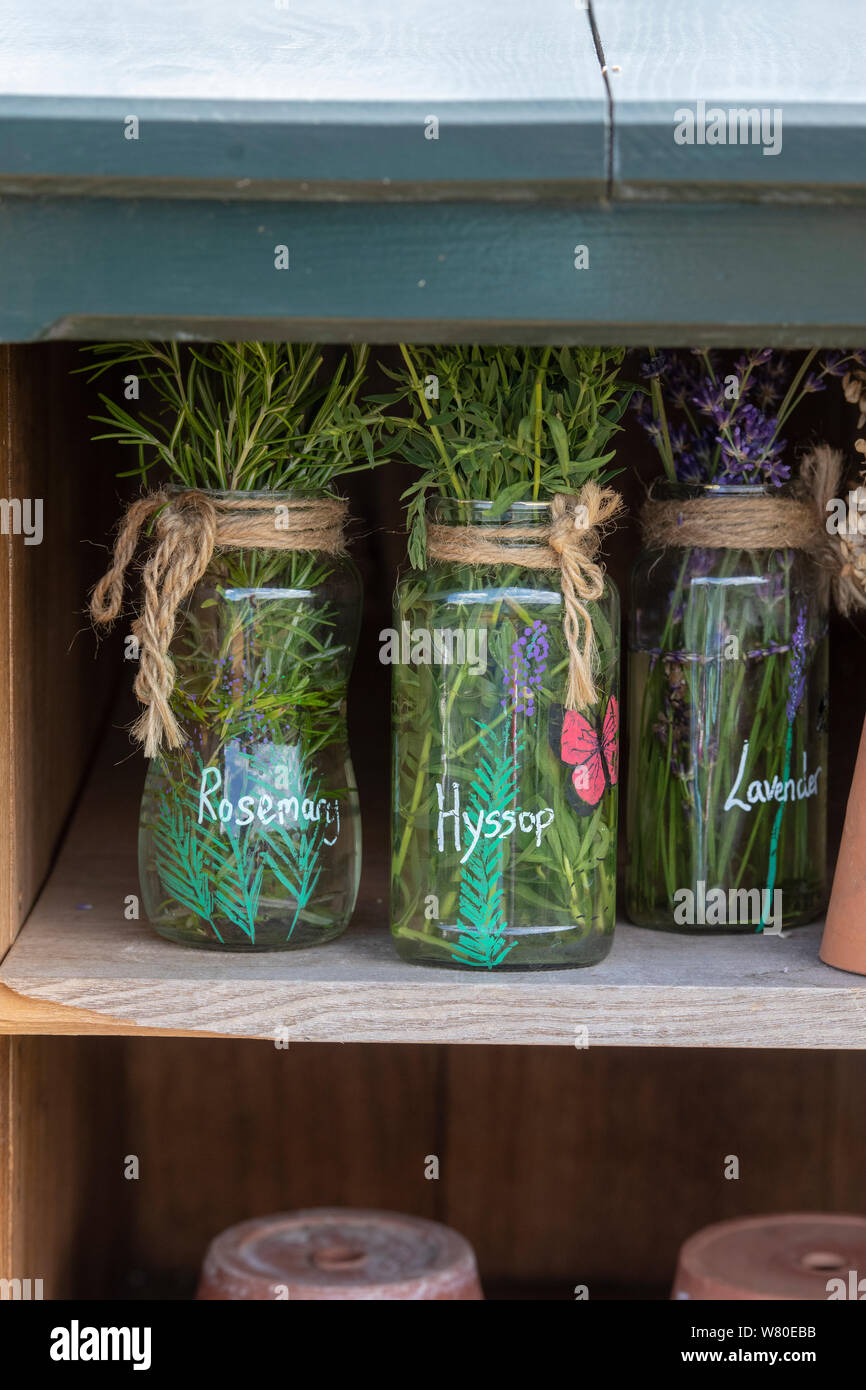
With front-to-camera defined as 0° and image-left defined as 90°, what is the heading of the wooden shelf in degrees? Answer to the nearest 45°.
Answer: approximately 0°
